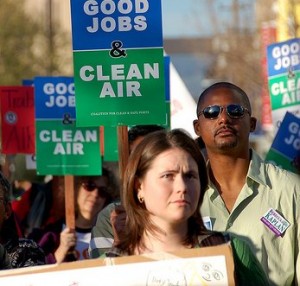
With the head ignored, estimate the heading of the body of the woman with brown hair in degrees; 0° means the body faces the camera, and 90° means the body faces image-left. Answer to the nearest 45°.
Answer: approximately 315°

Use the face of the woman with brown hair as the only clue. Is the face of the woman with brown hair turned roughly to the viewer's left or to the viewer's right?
to the viewer's right

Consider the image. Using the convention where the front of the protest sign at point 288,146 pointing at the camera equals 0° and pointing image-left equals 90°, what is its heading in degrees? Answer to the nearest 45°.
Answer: approximately 0°
